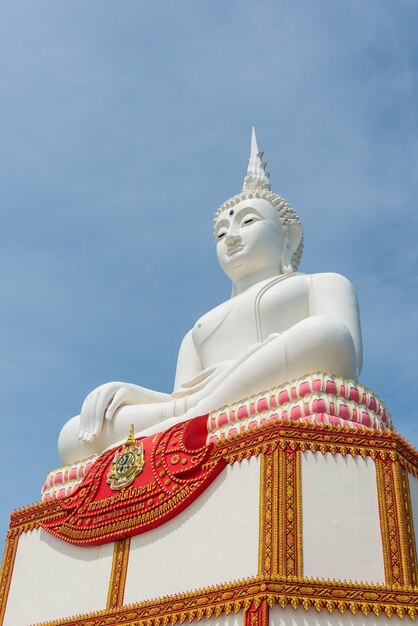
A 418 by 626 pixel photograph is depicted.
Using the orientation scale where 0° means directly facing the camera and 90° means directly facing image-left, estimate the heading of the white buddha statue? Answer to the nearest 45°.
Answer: approximately 45°
